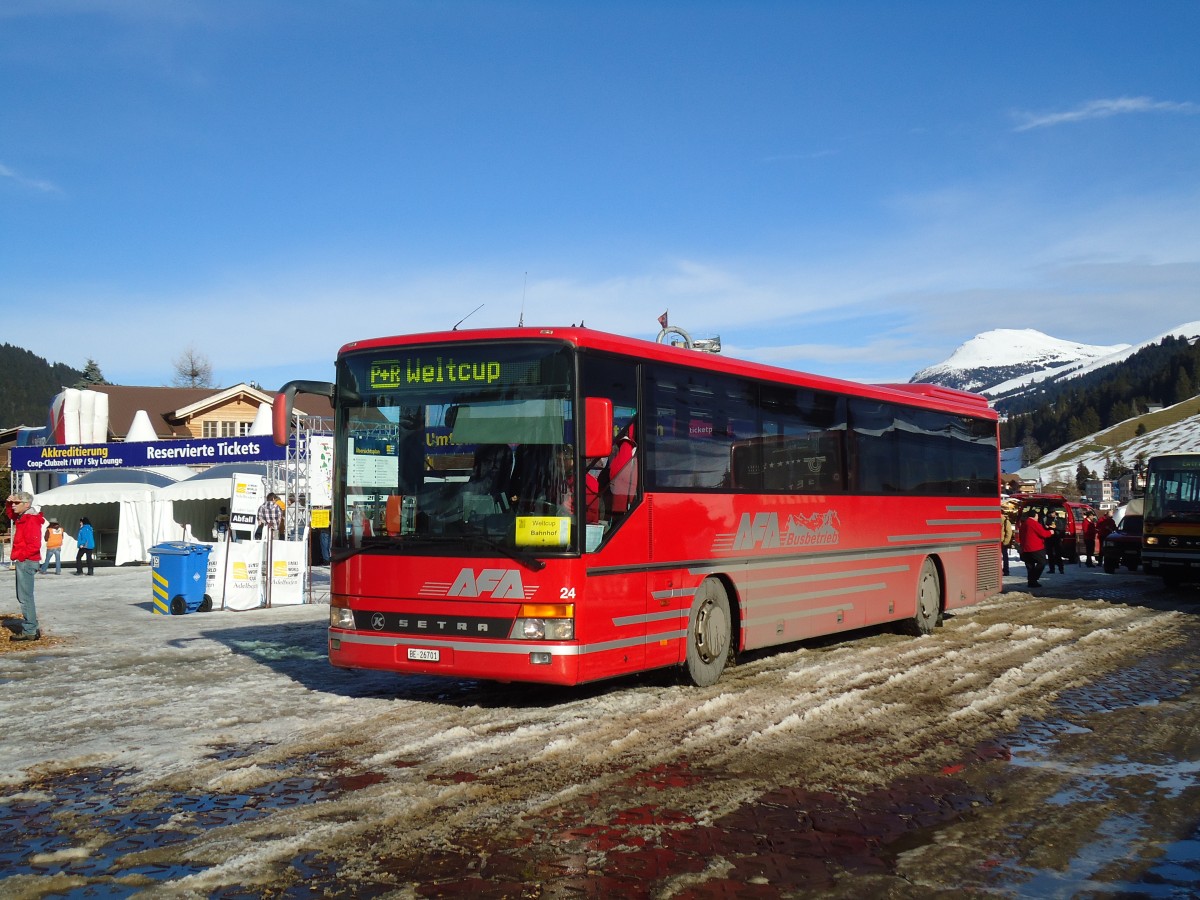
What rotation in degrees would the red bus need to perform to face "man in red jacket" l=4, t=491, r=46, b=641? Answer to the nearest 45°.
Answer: approximately 90° to its right

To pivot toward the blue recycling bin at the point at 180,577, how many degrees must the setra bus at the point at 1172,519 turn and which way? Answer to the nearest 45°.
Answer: approximately 45° to its right

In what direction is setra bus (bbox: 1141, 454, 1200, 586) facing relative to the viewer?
toward the camera

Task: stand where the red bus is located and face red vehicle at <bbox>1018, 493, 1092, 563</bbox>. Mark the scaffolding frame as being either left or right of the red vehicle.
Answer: left
